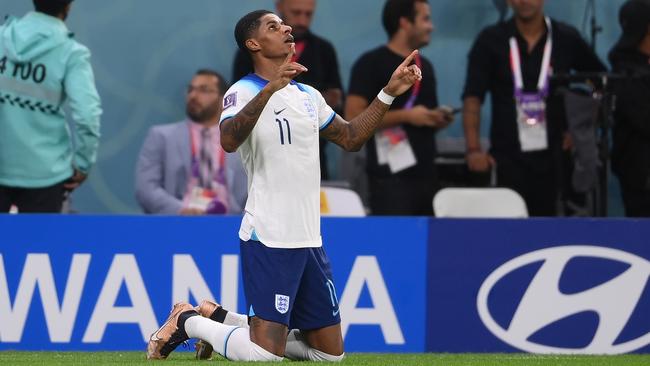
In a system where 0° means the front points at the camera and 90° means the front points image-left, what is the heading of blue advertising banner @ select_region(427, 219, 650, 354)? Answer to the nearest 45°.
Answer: approximately 0°

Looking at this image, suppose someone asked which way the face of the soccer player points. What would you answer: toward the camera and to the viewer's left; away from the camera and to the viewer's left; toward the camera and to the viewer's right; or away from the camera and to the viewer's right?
toward the camera and to the viewer's right

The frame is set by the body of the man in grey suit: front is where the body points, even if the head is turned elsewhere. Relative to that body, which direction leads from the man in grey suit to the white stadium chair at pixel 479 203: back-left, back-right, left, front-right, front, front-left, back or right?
front-left

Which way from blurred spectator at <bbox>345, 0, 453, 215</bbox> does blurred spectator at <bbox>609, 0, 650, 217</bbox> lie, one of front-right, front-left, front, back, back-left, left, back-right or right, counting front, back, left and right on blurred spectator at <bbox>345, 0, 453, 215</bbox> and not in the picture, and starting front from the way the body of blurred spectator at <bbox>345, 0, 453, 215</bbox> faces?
front-left
